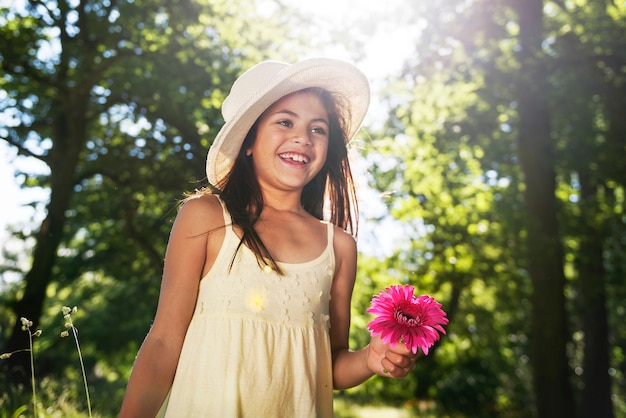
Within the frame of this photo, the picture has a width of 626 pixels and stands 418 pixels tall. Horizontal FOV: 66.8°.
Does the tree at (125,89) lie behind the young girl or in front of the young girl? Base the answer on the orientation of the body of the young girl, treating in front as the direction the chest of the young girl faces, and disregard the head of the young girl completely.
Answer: behind

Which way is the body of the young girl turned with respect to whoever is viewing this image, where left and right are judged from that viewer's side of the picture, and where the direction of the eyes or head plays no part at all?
facing the viewer and to the right of the viewer
